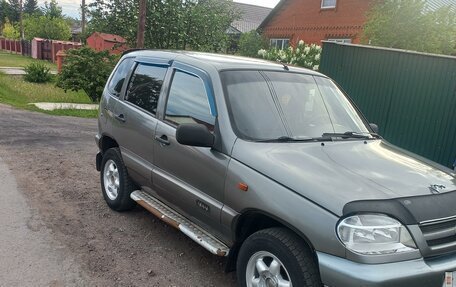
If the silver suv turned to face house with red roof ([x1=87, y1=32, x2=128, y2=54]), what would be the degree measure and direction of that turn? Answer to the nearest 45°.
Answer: approximately 180°

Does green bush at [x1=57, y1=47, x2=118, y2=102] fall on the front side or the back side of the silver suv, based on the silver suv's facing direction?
on the back side

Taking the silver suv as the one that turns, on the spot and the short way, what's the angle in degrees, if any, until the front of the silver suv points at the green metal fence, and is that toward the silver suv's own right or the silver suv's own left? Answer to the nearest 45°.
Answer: approximately 90° to the silver suv's own left

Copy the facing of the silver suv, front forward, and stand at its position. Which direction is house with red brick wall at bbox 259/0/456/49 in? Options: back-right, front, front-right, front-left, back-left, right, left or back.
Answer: back-left

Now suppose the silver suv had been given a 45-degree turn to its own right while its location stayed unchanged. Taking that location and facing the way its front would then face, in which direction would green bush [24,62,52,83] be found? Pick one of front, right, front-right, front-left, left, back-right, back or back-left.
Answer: back-right

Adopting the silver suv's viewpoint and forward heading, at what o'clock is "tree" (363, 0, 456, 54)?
The tree is roughly at 8 o'clock from the silver suv.

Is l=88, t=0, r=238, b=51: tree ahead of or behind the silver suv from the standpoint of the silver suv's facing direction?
behind

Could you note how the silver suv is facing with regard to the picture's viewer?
facing the viewer and to the right of the viewer

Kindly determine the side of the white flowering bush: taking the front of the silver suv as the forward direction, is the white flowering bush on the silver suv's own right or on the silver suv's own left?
on the silver suv's own left
